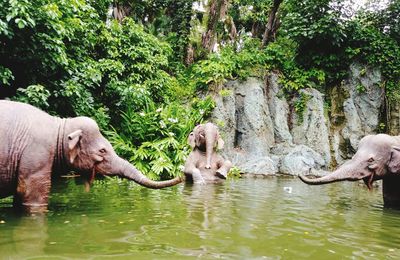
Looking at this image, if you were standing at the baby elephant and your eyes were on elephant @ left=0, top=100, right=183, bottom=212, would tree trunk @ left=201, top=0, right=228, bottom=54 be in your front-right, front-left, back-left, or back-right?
back-right

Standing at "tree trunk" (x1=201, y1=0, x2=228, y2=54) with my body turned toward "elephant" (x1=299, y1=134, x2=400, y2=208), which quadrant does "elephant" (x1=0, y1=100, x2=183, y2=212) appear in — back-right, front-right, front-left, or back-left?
front-right

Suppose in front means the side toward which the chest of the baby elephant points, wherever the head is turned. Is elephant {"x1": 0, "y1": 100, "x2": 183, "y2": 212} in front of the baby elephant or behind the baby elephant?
in front

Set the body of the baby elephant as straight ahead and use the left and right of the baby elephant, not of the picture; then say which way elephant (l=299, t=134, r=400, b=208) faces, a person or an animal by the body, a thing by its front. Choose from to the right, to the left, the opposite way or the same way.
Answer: to the right

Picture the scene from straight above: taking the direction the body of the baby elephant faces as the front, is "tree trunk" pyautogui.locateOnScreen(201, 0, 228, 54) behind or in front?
behind

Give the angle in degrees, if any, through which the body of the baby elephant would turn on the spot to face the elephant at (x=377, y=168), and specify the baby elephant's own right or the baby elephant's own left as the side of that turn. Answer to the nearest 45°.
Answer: approximately 45° to the baby elephant's own left

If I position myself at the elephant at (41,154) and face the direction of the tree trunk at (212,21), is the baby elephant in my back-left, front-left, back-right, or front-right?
front-right

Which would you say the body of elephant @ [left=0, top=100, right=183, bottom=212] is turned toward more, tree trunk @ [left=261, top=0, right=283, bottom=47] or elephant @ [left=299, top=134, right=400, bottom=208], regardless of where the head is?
the elephant

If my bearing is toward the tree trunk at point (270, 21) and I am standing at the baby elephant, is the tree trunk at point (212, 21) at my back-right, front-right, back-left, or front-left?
front-left

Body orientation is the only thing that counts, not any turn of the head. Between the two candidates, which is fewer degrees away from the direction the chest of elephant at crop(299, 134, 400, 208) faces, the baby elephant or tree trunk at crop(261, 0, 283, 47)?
the baby elephant

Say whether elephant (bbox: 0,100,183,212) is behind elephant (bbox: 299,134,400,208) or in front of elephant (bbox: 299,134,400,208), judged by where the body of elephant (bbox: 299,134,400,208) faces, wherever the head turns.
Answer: in front

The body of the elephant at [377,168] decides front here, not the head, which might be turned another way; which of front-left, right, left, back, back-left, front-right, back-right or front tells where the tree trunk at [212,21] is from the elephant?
front-right

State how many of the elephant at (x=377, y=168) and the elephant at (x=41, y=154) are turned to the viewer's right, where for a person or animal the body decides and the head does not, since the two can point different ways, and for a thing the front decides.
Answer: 1

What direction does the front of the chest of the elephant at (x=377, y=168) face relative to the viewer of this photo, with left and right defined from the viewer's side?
facing to the left of the viewer

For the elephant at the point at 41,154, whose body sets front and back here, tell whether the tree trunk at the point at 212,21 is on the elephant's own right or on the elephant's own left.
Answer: on the elephant's own left

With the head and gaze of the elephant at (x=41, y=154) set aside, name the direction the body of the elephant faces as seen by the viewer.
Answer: to the viewer's right

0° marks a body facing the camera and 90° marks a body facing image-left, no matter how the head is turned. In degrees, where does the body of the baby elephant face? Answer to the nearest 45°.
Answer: approximately 0°

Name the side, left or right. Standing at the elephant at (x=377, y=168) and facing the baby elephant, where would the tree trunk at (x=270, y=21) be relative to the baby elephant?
right

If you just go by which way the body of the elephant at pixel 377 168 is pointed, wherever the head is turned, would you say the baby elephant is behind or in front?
in front
